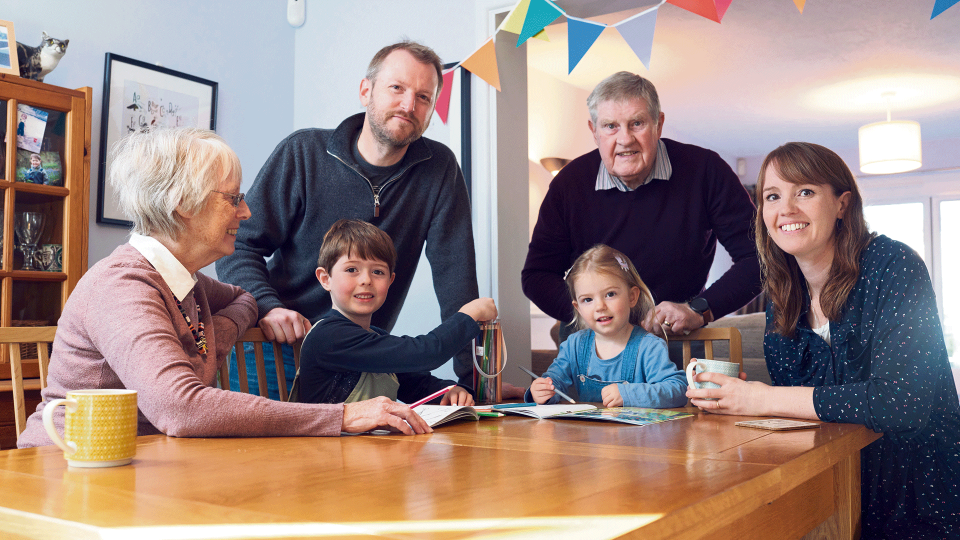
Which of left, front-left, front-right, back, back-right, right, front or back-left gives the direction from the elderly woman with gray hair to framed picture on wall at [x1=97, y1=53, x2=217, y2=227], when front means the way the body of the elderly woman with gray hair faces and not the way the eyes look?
left

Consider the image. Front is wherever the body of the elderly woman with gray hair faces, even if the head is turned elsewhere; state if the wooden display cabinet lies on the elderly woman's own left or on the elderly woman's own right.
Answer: on the elderly woman's own left

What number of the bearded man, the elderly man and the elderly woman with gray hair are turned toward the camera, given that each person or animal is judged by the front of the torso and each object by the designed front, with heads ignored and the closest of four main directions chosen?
2

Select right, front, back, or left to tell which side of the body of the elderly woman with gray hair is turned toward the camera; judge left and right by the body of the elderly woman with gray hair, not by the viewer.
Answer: right

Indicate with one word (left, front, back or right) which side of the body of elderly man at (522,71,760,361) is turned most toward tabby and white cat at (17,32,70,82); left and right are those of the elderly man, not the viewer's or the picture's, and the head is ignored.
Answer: right

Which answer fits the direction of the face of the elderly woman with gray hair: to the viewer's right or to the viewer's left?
to the viewer's right

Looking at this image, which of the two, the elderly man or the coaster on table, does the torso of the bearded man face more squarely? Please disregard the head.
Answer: the coaster on table
